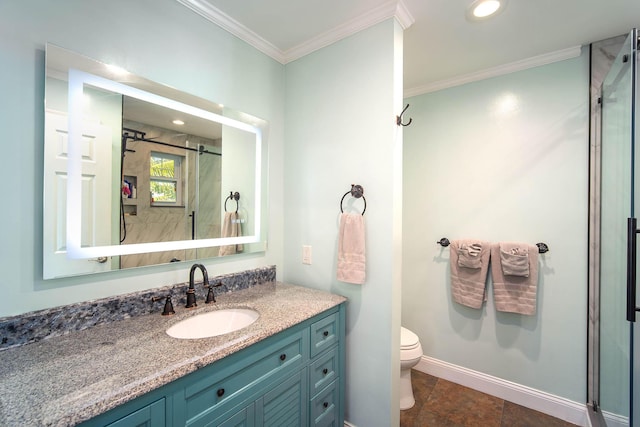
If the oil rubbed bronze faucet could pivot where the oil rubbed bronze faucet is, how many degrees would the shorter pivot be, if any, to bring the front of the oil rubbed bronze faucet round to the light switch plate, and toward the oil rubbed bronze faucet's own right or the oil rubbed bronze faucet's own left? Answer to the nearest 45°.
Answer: approximately 45° to the oil rubbed bronze faucet's own left

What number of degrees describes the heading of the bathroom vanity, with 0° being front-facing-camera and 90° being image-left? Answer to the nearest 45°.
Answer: approximately 315°

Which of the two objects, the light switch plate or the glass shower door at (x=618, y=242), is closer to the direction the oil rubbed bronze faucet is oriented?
the glass shower door

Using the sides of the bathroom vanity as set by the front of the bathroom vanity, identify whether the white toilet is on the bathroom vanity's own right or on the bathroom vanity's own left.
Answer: on the bathroom vanity's own left
